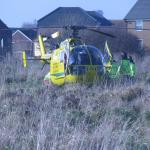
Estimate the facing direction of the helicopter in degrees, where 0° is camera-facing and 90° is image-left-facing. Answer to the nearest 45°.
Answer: approximately 315°

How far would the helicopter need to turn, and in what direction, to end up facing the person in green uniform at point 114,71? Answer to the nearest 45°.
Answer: approximately 90° to its left
